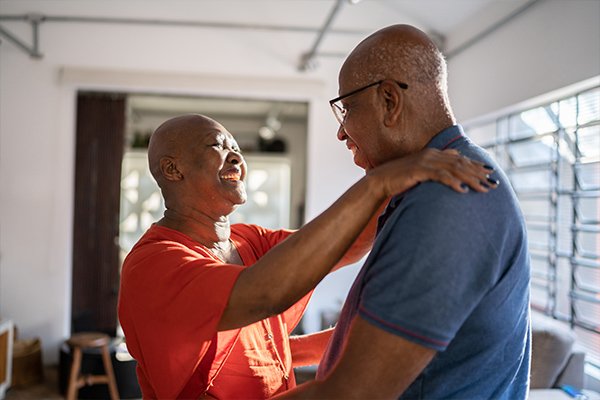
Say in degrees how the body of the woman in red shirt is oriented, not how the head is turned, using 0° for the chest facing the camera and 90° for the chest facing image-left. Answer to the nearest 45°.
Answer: approximately 315°

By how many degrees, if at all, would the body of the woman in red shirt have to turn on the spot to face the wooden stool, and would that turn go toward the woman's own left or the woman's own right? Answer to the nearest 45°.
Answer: approximately 180°

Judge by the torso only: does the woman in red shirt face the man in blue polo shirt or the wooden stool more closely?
the man in blue polo shirt

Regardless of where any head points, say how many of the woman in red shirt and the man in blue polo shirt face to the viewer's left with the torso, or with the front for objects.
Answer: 1

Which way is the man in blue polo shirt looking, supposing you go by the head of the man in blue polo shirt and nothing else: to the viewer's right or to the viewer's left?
to the viewer's left

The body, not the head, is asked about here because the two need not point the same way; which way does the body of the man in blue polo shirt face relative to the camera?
to the viewer's left

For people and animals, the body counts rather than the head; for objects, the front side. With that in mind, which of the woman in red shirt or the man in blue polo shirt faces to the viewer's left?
the man in blue polo shirt

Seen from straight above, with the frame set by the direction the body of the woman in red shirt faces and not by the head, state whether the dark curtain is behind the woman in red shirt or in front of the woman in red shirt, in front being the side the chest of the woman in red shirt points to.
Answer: behind
